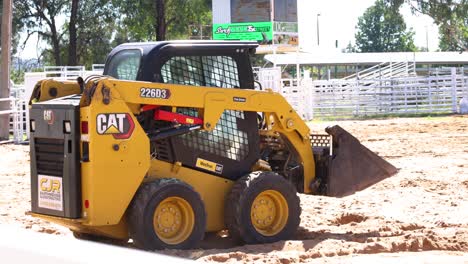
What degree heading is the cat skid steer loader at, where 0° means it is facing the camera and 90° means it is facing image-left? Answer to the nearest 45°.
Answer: approximately 225°

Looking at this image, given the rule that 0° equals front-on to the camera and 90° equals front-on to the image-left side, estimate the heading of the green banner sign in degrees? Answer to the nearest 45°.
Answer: approximately 0°

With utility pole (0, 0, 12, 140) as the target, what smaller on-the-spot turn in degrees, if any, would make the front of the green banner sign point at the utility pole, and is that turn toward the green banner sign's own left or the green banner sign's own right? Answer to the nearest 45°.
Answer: approximately 45° to the green banner sign's own right

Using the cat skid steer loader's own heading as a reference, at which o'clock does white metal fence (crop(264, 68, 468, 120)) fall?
The white metal fence is roughly at 11 o'clock from the cat skid steer loader.

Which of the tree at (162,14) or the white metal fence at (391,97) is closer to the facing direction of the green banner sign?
the white metal fence

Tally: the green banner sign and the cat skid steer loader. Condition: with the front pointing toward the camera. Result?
1

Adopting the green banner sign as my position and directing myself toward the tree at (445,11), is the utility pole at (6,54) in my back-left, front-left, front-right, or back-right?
back-right

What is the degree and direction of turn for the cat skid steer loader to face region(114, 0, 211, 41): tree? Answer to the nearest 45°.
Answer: approximately 45° to its left

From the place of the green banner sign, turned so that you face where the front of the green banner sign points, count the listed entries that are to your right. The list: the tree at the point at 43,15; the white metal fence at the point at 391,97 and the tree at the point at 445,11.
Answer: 1

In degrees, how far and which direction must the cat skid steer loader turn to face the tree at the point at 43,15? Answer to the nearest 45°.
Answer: approximately 45° to its left

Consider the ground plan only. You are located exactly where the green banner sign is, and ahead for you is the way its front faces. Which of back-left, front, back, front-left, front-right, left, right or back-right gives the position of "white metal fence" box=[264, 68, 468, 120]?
front-left

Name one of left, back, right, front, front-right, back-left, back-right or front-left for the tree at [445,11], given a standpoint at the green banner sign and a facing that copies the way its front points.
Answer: left
